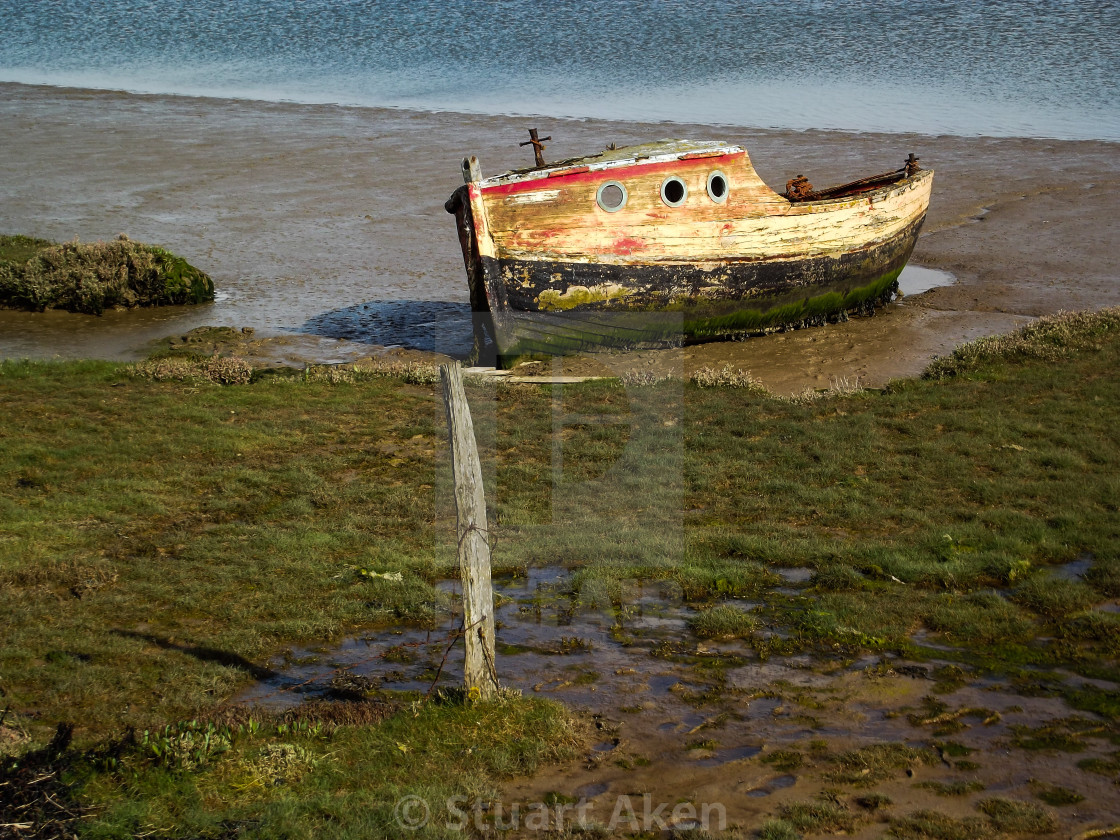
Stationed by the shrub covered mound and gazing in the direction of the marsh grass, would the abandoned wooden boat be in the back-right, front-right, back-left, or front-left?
front-left

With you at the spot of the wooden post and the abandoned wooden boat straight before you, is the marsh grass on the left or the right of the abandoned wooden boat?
right

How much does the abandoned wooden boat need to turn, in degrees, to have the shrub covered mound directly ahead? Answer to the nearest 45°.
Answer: approximately 45° to its right

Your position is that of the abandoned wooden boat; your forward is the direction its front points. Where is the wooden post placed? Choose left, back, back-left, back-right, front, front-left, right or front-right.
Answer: front-left

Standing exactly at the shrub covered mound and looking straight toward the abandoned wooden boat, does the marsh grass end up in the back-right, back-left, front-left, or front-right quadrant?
front-right

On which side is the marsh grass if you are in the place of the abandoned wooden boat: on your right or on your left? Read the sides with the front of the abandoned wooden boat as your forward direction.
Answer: on your left

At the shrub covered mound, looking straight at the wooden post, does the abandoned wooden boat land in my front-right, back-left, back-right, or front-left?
front-left
